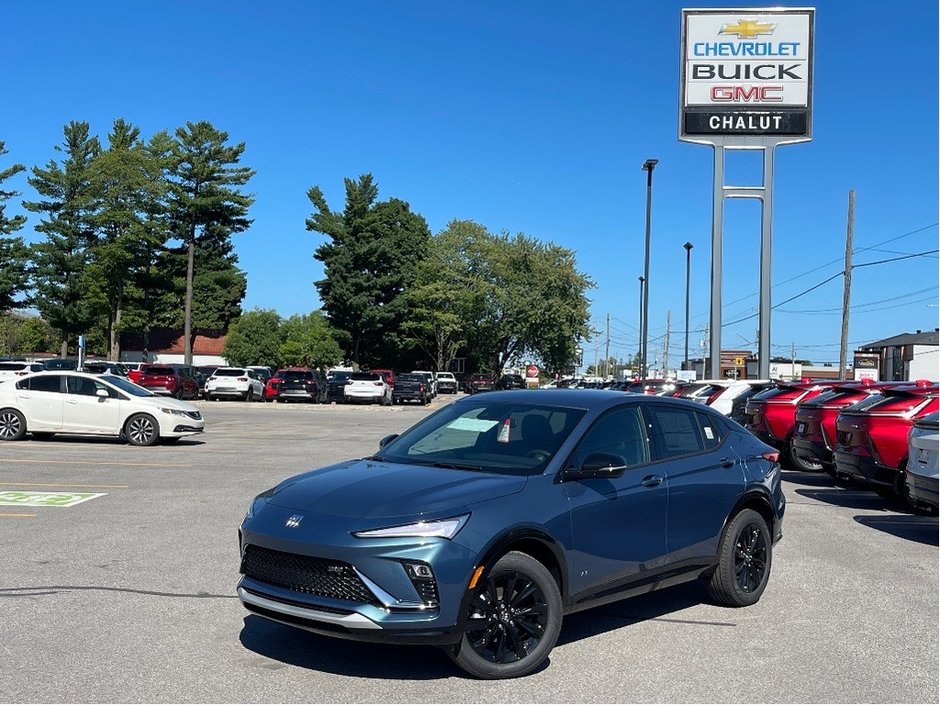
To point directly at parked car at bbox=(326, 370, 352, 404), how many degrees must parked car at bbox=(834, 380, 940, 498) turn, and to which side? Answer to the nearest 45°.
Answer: approximately 90° to its left

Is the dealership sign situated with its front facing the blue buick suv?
yes

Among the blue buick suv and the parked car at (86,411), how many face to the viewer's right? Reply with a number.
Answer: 1

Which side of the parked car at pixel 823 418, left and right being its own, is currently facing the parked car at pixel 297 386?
left

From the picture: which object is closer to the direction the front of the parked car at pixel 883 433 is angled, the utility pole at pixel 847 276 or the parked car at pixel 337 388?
the utility pole

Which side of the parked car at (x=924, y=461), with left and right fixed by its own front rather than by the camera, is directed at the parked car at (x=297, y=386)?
left

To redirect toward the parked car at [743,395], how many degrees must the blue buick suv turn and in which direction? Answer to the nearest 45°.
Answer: approximately 135° to its right

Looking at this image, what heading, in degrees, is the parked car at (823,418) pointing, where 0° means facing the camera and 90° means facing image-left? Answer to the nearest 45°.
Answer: approximately 225°

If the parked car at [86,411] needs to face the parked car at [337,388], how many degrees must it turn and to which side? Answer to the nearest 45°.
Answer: approximately 45° to its left

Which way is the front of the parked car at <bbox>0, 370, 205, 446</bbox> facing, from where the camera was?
facing to the right of the viewer
